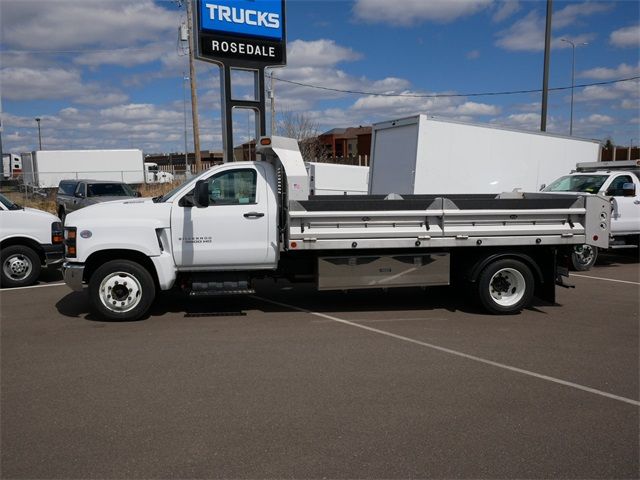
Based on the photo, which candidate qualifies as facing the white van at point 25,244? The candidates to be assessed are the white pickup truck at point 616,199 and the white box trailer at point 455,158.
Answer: the white pickup truck at point 616,199

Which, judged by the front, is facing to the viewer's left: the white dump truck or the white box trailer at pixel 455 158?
the white dump truck

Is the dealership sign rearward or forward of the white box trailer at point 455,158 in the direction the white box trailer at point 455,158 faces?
rearward

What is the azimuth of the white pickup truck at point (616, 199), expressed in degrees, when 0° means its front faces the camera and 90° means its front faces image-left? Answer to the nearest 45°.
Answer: approximately 45°

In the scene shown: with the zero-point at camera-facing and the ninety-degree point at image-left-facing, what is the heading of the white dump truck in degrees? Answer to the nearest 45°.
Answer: approximately 90°

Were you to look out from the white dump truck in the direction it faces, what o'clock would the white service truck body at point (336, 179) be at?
The white service truck body is roughly at 3 o'clock from the white dump truck.

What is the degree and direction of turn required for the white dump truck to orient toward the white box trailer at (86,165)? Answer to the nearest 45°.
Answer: approximately 45° to its right

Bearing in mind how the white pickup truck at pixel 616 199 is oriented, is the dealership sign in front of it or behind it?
in front

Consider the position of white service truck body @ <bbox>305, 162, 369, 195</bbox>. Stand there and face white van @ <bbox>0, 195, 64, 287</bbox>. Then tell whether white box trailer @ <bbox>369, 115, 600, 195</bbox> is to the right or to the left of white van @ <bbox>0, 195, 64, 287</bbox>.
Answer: left
